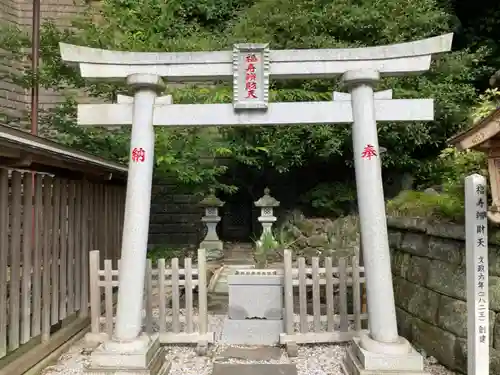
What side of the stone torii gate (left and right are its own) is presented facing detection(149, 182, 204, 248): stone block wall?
back

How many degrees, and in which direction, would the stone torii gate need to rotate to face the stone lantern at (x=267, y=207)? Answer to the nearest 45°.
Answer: approximately 180°

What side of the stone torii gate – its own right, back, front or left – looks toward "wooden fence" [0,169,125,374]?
right

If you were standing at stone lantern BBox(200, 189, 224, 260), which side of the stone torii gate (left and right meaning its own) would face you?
back

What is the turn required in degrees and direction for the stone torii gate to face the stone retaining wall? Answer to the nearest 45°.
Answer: approximately 90° to its left

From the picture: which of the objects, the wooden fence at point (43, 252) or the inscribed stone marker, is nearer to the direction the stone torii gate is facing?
the inscribed stone marker

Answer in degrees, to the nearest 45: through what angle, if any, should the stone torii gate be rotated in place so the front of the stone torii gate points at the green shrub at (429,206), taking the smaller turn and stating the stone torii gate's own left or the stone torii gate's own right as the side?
approximately 135° to the stone torii gate's own left

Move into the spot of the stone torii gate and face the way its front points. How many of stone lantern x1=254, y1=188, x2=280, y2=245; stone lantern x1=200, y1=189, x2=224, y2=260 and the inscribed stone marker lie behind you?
2

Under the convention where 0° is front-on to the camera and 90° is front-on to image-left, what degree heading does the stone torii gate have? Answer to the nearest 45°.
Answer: approximately 0°

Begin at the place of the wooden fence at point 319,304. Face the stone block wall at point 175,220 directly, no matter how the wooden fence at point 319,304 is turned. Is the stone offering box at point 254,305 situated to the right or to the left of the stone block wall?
left

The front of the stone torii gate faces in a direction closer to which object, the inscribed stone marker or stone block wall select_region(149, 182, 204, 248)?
the inscribed stone marker

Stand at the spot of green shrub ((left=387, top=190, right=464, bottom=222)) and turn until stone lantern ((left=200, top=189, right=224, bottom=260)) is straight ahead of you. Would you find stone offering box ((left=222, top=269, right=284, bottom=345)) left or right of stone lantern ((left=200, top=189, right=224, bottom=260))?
left
